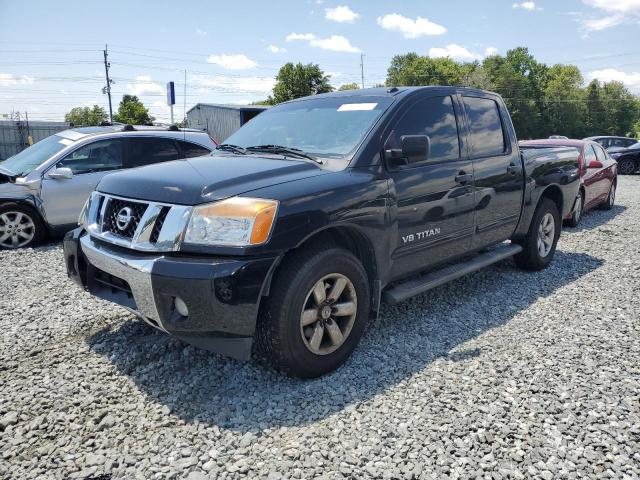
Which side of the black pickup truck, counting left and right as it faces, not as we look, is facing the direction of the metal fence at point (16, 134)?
right

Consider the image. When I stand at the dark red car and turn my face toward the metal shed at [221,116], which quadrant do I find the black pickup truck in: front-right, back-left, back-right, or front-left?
back-left

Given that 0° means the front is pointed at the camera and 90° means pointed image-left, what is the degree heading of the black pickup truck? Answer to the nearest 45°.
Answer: approximately 45°

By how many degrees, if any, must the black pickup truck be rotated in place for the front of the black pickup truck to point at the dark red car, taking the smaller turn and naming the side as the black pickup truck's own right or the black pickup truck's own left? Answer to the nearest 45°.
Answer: approximately 180°

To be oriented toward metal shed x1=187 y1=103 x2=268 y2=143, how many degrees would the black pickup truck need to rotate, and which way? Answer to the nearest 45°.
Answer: approximately 135° to its right
